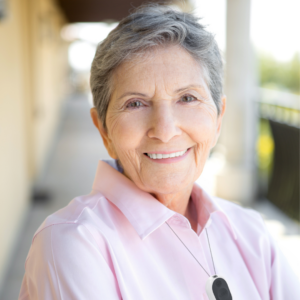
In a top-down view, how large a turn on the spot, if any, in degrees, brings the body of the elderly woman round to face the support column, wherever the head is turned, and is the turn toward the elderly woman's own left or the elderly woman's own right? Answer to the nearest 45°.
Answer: approximately 135° to the elderly woman's own left

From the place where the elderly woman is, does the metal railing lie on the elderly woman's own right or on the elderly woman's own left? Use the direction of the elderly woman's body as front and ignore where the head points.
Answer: on the elderly woman's own left

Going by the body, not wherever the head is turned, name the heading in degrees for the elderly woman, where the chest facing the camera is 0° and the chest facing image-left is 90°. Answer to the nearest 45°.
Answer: approximately 315°

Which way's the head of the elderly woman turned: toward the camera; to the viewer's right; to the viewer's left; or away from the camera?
toward the camera
